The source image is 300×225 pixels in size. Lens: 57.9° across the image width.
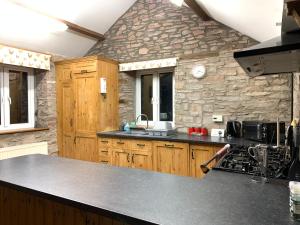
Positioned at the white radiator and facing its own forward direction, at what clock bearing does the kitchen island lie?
The kitchen island is roughly at 1 o'clock from the white radiator.

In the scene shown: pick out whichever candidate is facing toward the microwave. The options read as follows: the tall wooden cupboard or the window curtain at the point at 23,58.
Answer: the window curtain

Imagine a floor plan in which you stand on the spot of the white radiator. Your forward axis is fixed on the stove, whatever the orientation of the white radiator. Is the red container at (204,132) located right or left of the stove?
left

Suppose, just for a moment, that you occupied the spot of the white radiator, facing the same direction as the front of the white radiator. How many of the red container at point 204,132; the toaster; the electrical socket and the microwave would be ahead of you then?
4

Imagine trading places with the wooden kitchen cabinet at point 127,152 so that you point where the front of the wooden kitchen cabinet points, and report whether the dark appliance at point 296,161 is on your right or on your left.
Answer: on your left

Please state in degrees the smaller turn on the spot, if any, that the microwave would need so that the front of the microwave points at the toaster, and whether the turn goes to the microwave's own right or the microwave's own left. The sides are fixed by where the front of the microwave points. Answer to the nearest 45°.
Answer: approximately 90° to the microwave's own right

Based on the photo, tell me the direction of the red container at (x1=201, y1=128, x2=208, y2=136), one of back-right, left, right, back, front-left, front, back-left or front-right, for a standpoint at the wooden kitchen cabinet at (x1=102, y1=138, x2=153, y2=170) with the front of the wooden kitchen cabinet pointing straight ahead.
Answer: back-left

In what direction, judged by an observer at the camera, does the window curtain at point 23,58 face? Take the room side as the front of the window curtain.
facing the viewer and to the right of the viewer

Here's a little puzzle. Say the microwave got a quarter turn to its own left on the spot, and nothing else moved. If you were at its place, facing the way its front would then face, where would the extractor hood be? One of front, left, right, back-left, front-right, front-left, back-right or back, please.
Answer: front-right

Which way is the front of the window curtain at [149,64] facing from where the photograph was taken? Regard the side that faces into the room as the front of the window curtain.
facing the viewer and to the left of the viewer

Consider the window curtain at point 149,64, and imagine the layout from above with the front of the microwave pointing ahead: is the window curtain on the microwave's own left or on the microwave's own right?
on the microwave's own right

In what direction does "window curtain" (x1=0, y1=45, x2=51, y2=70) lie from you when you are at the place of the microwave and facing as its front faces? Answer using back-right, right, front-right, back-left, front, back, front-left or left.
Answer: front-right

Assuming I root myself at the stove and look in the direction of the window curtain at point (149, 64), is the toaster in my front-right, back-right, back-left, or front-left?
front-right

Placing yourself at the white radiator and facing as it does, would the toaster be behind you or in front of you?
in front

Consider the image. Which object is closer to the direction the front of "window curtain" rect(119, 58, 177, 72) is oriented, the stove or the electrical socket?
the stove

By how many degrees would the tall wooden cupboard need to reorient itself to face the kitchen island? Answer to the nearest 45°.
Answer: approximately 45° to its left

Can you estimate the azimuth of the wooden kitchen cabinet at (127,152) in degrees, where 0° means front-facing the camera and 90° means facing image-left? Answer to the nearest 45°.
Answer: approximately 45°

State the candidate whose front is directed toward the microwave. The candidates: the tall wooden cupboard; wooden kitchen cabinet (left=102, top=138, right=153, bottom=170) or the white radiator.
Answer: the white radiator
